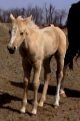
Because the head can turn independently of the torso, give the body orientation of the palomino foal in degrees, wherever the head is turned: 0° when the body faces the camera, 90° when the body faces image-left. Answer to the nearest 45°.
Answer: approximately 45°
